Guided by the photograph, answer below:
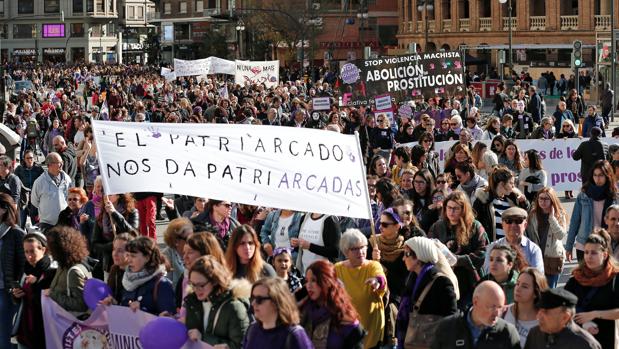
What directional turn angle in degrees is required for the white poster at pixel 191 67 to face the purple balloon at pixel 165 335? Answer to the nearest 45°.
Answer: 0° — it already faces it

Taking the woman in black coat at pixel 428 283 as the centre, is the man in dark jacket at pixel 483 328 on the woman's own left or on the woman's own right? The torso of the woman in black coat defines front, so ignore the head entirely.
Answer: on the woman's own left

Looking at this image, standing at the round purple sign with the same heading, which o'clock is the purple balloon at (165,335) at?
The purple balloon is roughly at 12 o'clock from the round purple sign.

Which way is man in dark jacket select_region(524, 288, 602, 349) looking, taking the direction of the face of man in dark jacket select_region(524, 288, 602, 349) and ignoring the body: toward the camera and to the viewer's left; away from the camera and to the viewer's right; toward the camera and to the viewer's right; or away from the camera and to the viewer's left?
toward the camera and to the viewer's left

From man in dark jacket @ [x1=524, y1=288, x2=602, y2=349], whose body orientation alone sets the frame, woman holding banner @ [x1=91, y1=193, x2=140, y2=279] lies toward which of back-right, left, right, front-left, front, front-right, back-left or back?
right

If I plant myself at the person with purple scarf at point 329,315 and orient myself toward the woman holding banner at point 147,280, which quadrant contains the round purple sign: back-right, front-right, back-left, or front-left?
front-right

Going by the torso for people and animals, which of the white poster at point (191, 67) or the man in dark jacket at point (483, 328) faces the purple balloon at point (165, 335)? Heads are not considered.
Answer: the white poster

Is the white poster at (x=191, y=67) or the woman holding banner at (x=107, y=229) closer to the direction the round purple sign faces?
the woman holding banner

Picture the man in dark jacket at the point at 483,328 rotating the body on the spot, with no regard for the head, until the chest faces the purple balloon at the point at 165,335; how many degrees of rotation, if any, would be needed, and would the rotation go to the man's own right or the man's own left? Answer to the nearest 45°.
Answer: approximately 135° to the man's own right

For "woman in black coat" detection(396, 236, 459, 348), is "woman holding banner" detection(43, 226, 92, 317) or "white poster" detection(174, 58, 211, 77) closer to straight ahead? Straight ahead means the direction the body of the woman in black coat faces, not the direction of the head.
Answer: the woman holding banner

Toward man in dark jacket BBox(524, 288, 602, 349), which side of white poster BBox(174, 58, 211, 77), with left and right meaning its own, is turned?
front

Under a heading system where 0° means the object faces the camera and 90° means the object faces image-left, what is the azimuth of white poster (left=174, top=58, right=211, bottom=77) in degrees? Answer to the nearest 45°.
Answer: approximately 0°

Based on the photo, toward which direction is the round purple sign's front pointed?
toward the camera

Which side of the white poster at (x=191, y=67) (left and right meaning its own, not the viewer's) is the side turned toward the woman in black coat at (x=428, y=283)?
front
